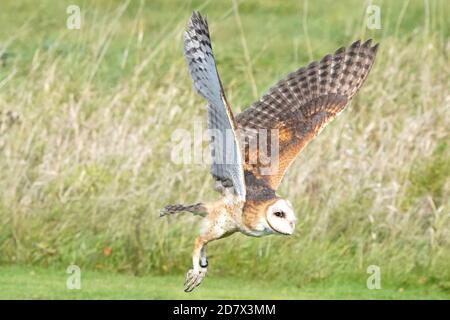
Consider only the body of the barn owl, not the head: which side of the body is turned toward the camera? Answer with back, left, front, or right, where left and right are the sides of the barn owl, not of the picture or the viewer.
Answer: right
